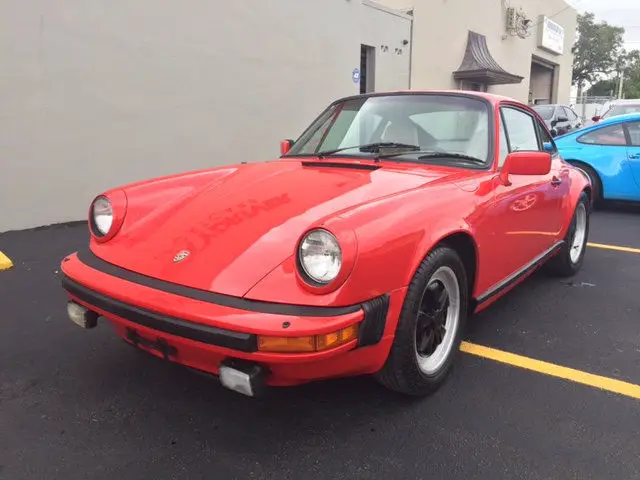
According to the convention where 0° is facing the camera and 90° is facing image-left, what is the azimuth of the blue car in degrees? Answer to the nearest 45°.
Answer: approximately 270°

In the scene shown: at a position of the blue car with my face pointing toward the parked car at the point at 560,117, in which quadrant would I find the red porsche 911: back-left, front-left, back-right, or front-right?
back-left

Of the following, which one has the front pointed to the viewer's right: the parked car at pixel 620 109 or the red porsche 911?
the parked car

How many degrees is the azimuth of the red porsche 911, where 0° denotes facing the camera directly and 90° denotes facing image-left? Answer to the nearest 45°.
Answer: approximately 45°

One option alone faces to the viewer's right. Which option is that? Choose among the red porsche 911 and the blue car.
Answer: the blue car

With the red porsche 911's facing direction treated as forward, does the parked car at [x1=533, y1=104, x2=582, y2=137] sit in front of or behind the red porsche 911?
behind

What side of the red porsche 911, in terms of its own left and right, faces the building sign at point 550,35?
back
